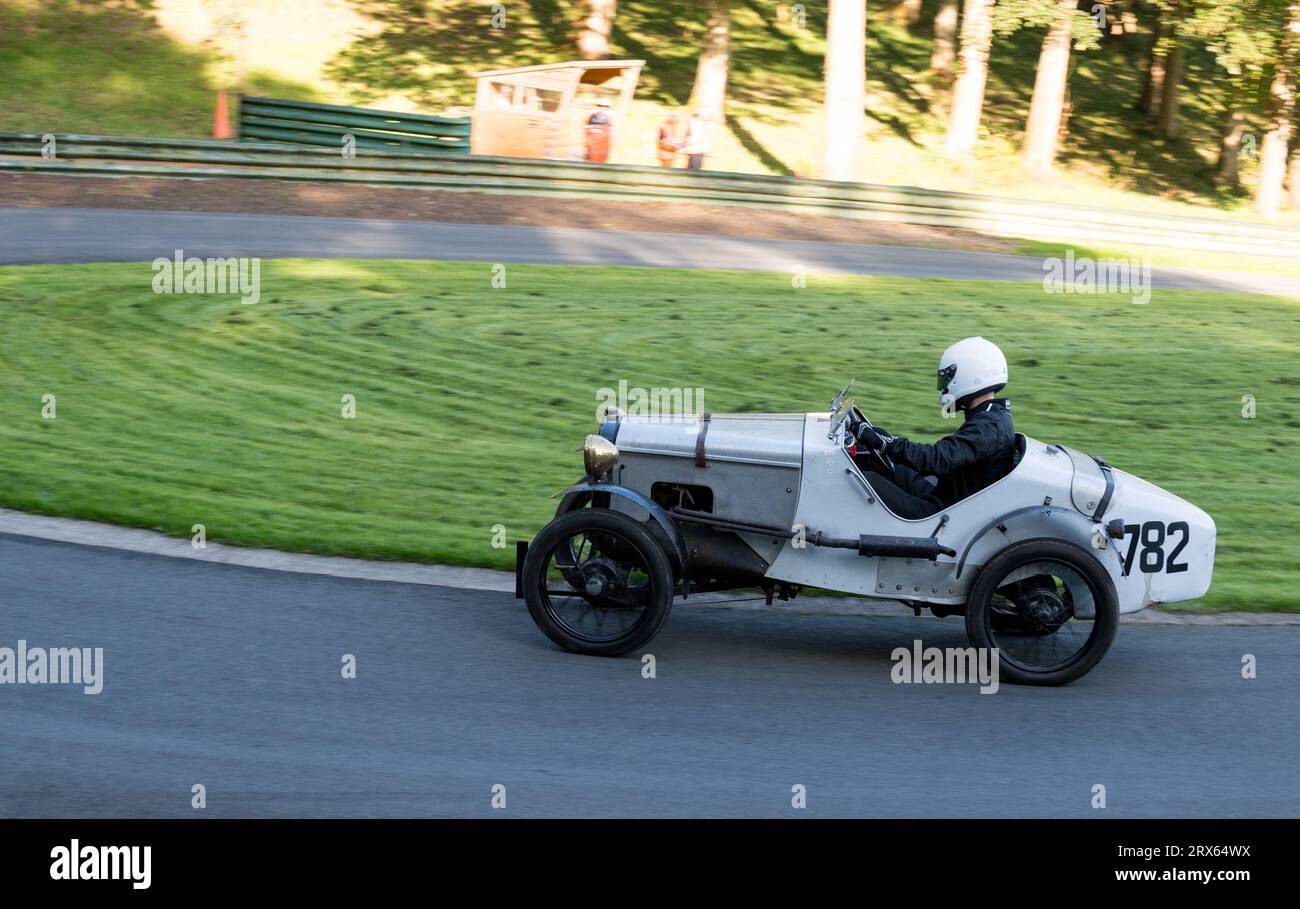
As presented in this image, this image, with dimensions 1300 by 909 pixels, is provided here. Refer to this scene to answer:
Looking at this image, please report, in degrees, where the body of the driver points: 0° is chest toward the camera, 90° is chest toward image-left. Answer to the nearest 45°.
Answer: approximately 90°

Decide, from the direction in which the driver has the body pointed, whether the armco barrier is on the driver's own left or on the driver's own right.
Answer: on the driver's own right

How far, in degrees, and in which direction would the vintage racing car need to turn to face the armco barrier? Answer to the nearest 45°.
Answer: approximately 90° to its right

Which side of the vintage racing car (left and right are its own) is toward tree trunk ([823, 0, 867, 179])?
right

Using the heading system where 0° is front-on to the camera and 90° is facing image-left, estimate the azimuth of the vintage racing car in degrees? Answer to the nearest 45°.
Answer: approximately 90°

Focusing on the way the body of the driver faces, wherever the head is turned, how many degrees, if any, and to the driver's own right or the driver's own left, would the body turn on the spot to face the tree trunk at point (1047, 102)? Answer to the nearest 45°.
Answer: approximately 90° to the driver's own right

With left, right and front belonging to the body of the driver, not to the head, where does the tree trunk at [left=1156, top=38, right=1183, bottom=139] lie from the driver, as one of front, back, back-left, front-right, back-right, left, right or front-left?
right

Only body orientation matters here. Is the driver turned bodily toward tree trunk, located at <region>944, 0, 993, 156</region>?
no

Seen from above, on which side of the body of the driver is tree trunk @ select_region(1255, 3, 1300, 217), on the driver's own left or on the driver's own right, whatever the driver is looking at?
on the driver's own right

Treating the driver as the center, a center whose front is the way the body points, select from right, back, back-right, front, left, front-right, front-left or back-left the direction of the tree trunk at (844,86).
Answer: right

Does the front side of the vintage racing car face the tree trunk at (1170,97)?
no

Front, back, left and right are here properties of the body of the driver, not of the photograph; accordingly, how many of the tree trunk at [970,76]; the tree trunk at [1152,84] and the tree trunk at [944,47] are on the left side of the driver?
0

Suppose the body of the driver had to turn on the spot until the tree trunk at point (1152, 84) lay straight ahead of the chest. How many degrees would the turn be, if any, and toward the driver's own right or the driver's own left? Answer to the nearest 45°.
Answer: approximately 90° to the driver's own right

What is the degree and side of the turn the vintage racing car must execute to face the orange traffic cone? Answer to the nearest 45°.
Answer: approximately 45° to its right

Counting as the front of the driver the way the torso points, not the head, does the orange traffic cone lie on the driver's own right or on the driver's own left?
on the driver's own right

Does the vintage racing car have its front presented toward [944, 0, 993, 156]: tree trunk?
no

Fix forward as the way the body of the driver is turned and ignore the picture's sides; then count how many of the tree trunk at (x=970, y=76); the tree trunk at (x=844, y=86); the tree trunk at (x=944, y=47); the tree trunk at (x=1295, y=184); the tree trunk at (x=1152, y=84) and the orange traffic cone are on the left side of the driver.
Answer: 0
